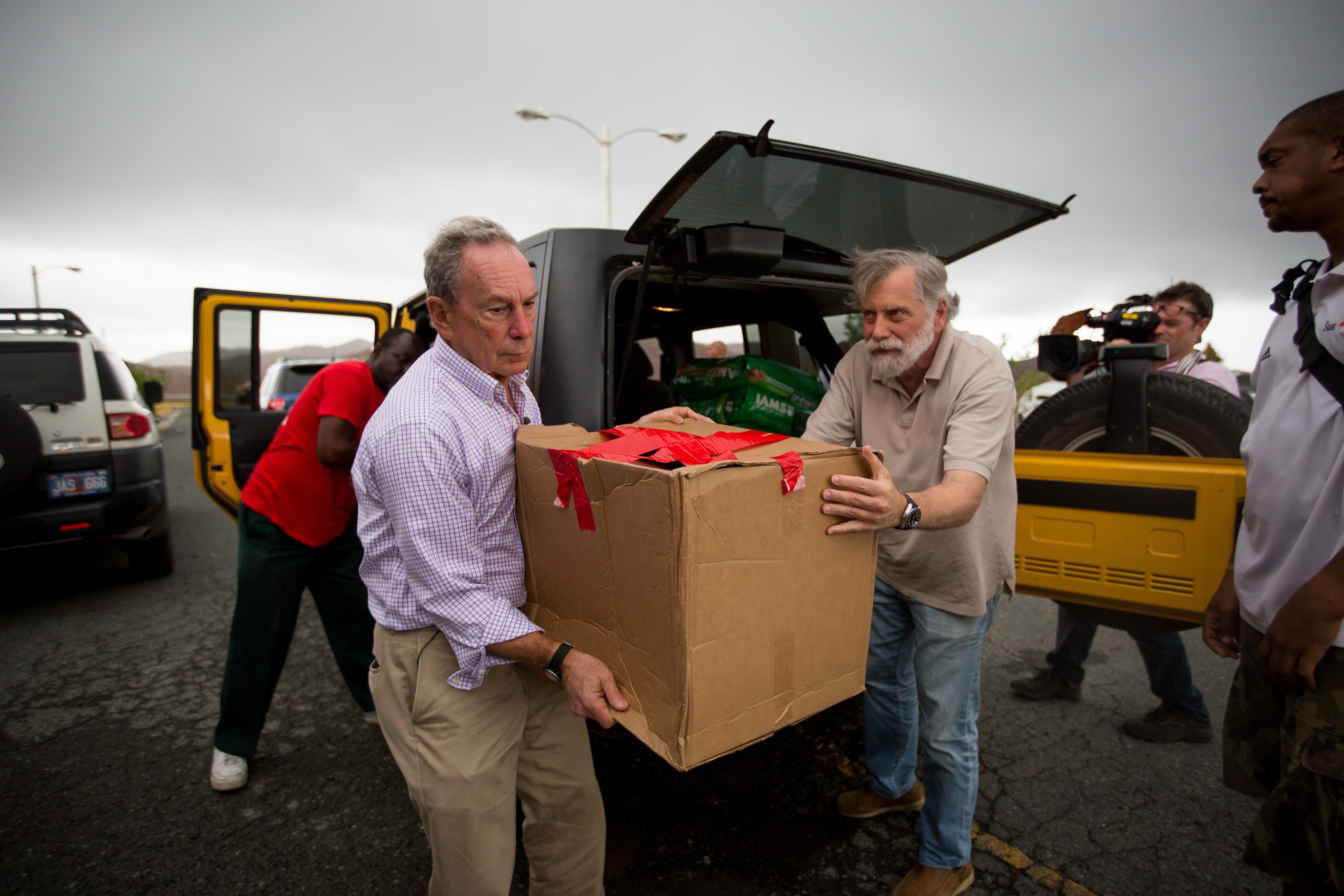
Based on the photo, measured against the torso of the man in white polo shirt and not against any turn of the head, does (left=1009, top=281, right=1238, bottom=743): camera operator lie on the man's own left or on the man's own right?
on the man's own right

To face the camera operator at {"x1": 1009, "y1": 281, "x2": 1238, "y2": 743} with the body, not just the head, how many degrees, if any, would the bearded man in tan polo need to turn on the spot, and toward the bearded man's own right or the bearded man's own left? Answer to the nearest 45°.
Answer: approximately 180°

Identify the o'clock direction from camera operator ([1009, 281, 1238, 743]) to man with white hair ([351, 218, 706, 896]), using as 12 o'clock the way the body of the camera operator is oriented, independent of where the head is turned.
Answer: The man with white hair is roughly at 10 o'clock from the camera operator.

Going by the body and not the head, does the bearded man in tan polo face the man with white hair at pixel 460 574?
yes

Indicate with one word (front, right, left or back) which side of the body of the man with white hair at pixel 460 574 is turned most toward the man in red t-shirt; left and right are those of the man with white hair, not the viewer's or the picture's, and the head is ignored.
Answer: back

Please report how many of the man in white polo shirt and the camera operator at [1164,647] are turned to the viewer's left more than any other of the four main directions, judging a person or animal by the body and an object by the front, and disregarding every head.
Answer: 2

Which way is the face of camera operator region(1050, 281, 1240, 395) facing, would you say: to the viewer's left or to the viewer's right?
to the viewer's left

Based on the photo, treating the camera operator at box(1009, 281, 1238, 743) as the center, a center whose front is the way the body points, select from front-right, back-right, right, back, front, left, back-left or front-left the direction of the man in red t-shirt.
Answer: front-left

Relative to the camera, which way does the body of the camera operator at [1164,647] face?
to the viewer's left

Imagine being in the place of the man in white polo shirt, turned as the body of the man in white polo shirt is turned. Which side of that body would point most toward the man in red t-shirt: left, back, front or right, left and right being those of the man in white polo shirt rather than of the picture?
front

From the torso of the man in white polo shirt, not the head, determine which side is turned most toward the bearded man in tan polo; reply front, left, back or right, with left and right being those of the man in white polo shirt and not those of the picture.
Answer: front

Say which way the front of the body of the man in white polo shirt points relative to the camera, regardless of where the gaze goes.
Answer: to the viewer's left

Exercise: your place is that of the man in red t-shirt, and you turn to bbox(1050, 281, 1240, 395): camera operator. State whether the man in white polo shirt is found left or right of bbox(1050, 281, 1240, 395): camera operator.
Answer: right

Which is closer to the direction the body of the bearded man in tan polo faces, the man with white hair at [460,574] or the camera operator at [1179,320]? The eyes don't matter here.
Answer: the man with white hair
